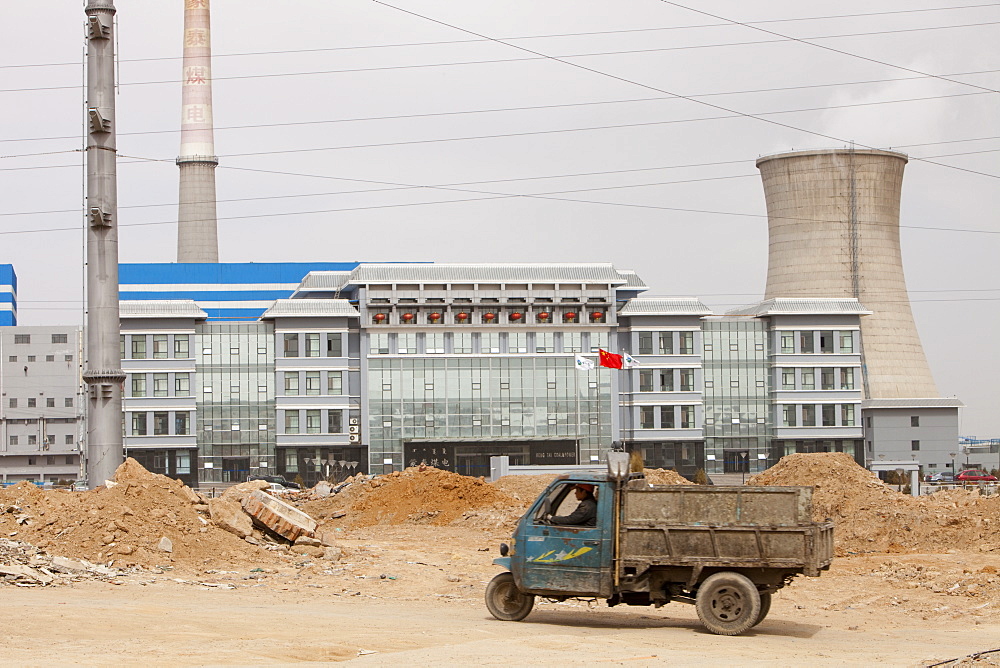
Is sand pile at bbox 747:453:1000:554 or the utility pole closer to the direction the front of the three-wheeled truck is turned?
the utility pole

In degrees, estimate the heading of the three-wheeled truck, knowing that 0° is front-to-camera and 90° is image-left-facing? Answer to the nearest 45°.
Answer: approximately 90°

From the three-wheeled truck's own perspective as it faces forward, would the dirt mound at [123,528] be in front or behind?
in front

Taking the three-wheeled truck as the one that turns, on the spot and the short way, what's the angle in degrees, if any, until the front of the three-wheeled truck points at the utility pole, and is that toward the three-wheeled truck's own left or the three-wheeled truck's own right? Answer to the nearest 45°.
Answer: approximately 45° to the three-wheeled truck's own right

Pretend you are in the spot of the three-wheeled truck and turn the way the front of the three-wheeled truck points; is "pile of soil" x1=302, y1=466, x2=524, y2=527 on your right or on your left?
on your right

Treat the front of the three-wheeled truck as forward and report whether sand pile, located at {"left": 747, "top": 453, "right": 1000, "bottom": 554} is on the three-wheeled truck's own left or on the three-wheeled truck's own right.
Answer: on the three-wheeled truck's own right

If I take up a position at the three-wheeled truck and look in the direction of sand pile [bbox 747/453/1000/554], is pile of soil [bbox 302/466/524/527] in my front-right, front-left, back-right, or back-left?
front-left

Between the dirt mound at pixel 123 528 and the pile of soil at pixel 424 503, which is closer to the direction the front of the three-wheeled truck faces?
the dirt mound

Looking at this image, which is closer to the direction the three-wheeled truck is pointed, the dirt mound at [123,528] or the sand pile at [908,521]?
the dirt mound
